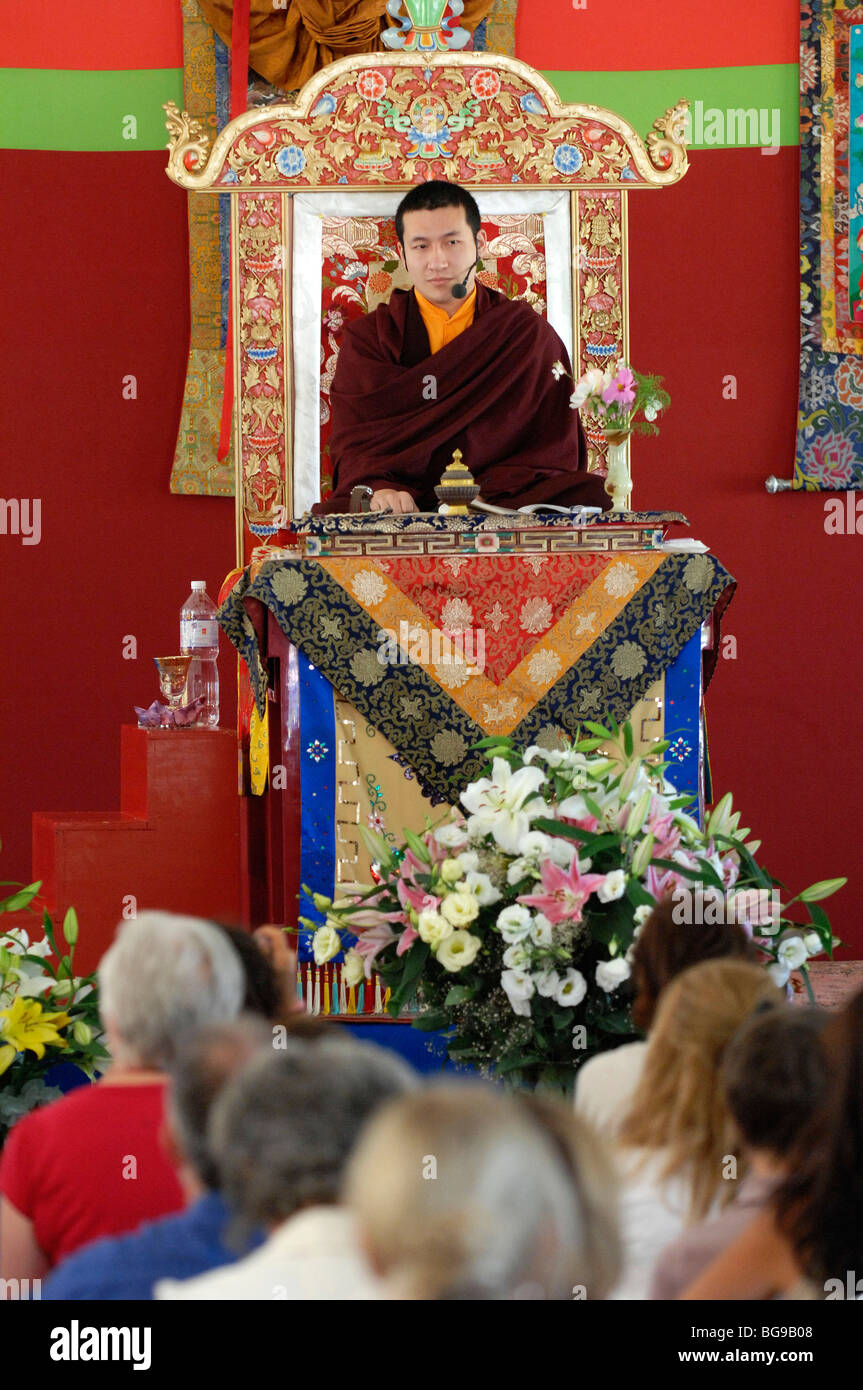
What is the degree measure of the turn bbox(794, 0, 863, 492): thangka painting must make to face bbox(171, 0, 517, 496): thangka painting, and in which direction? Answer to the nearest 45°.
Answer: approximately 90° to its right

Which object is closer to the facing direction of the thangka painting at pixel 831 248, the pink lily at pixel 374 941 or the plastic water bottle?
the pink lily

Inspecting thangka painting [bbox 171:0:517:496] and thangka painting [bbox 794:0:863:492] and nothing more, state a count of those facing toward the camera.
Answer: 2

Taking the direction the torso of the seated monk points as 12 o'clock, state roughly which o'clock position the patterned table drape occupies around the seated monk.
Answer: The patterned table drape is roughly at 12 o'clock from the seated monk.

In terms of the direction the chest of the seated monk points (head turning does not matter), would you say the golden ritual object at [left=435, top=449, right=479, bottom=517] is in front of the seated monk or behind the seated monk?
in front

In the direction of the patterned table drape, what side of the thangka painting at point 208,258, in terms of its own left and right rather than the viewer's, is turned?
front

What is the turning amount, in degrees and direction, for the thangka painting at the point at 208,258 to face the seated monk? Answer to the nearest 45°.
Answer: approximately 45° to its left

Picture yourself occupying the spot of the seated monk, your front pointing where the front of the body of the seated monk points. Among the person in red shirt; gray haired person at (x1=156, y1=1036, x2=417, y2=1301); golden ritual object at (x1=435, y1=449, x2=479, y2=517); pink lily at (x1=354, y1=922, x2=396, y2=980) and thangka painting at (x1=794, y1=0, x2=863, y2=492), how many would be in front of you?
4

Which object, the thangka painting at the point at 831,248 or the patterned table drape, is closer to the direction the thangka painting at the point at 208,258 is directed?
the patterned table drape

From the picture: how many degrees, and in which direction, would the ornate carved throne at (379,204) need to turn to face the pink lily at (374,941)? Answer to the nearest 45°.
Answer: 0° — it already faces it

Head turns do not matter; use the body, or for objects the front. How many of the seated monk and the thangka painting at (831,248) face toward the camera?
2
